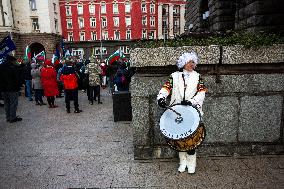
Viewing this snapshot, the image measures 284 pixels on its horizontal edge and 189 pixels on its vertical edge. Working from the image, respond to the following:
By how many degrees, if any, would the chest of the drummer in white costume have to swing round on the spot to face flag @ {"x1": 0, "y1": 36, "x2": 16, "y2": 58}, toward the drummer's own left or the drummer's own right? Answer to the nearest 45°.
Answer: approximately 135° to the drummer's own right

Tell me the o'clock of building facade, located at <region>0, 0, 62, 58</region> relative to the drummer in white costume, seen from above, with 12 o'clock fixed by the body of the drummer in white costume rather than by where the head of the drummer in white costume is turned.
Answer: The building facade is roughly at 5 o'clock from the drummer in white costume.

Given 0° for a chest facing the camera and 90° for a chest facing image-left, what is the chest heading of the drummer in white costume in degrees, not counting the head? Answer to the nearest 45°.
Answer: approximately 0°

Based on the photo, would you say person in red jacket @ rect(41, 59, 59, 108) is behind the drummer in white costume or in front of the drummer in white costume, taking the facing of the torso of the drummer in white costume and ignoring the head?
behind

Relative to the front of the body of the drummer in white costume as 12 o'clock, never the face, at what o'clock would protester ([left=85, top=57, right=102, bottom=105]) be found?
The protester is roughly at 5 o'clock from the drummer in white costume.

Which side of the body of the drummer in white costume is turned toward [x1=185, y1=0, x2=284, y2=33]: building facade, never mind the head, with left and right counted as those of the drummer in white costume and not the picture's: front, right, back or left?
back

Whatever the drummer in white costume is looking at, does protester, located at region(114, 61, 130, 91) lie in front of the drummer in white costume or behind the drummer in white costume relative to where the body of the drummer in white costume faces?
behind

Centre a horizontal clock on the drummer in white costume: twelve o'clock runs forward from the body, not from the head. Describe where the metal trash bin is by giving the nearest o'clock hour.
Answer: The metal trash bin is roughly at 5 o'clock from the drummer in white costume.
